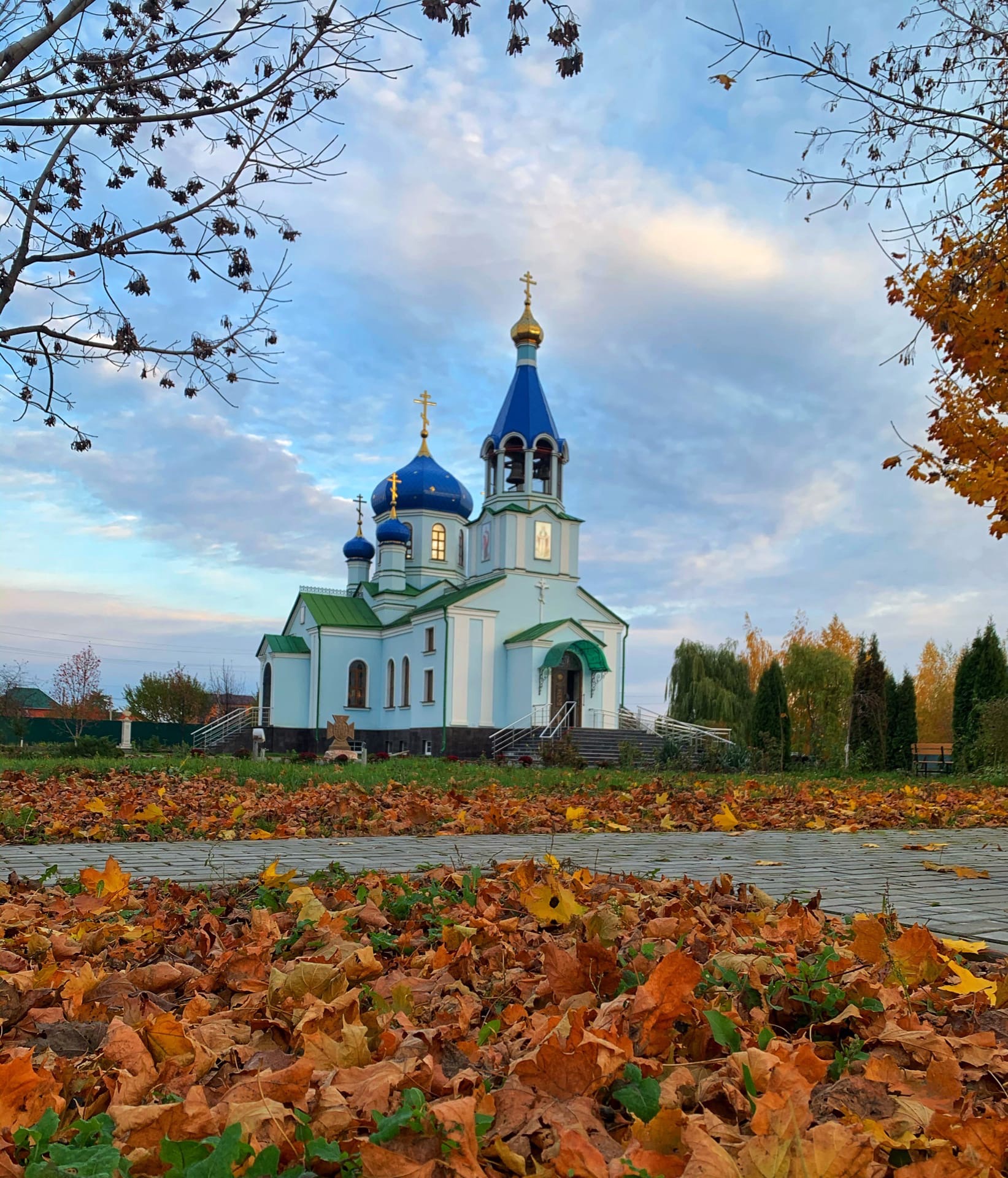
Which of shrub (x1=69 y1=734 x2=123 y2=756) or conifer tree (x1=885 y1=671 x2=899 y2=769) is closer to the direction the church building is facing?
the conifer tree

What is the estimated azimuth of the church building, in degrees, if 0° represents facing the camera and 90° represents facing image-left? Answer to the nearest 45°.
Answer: approximately 315°

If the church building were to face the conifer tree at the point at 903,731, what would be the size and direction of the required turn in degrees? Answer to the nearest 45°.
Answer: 0° — it already faces it

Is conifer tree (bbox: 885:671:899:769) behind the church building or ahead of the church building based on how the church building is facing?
ahead

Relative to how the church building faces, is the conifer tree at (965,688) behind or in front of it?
in front

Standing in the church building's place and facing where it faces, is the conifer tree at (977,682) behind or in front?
in front

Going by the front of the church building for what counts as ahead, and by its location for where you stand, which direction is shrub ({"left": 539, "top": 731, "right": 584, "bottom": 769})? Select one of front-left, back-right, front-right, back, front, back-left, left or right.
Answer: front-right

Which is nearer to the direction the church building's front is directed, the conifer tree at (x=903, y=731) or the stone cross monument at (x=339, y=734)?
the conifer tree

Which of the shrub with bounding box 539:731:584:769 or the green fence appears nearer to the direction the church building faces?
the shrub

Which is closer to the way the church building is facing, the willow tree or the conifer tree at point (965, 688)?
the conifer tree

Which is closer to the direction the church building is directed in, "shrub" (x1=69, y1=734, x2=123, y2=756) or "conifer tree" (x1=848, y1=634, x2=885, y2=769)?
the conifer tree
